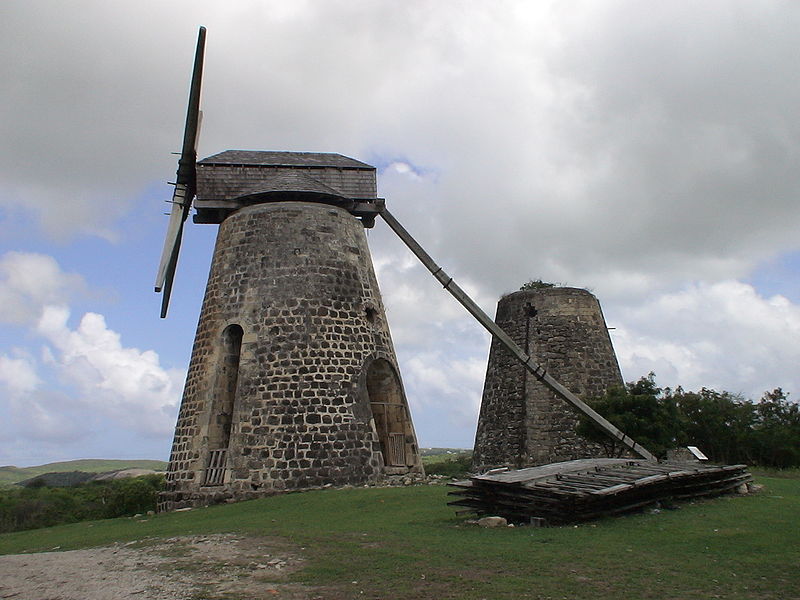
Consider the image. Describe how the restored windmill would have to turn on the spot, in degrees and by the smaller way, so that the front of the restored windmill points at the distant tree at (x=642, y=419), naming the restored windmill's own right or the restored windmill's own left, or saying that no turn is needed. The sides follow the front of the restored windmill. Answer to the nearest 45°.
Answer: approximately 180°

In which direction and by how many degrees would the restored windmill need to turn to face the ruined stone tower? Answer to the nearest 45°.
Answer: approximately 135° to its right

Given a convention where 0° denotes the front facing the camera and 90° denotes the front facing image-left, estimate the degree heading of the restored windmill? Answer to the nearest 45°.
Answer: approximately 90°
